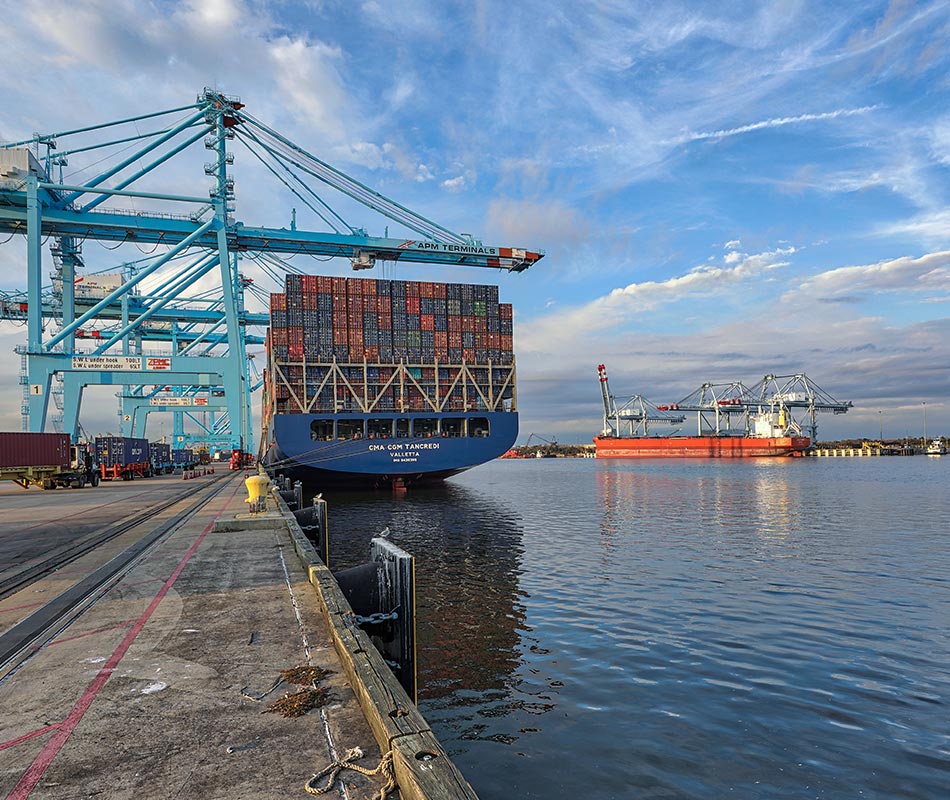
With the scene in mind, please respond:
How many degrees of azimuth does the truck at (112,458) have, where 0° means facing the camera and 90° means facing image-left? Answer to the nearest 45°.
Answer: approximately 225°

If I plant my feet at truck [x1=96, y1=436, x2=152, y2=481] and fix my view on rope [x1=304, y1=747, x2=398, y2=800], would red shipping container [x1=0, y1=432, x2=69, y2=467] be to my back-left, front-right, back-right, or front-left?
front-right

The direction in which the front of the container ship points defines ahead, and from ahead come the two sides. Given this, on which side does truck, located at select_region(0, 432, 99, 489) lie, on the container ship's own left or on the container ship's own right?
on the container ship's own left

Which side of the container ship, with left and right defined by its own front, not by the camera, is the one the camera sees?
back

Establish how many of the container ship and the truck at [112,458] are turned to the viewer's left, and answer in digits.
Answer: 0

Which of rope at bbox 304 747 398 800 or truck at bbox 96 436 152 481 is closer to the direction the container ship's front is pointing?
the truck

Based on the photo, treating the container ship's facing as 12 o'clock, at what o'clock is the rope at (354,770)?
The rope is roughly at 6 o'clock from the container ship.

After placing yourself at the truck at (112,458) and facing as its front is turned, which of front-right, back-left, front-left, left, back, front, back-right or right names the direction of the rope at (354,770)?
back-right

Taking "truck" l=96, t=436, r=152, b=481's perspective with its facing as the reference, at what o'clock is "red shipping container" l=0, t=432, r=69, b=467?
The red shipping container is roughly at 5 o'clock from the truck.
